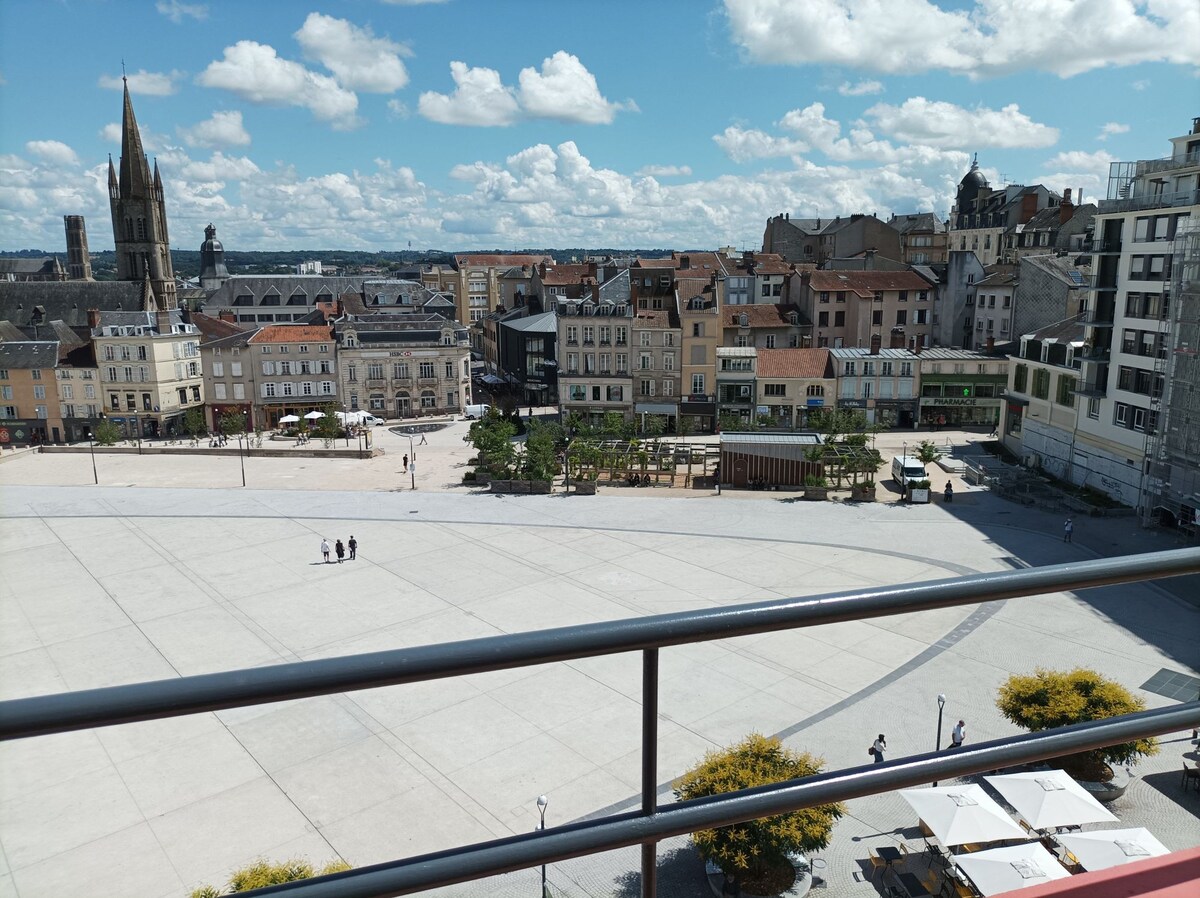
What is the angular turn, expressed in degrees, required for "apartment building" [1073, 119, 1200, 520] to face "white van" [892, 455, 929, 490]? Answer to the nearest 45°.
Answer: approximately 45° to its right

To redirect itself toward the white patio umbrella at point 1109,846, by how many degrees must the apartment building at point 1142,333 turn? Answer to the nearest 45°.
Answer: approximately 45° to its left

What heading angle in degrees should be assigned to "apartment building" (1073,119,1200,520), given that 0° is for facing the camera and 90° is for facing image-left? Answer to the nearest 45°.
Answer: approximately 45°

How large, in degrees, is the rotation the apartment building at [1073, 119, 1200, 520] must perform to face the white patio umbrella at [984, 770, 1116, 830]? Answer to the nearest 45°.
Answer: approximately 45° to its left

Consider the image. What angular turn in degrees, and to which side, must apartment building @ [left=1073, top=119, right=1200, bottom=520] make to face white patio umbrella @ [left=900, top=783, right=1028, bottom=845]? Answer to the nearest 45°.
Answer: approximately 45° to its left

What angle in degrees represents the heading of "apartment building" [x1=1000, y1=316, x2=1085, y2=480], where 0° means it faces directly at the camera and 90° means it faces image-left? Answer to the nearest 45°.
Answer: approximately 45°

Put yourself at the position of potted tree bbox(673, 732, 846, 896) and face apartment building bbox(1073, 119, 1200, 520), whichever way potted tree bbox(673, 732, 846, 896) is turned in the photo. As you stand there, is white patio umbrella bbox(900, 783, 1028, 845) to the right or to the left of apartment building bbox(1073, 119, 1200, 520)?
right
